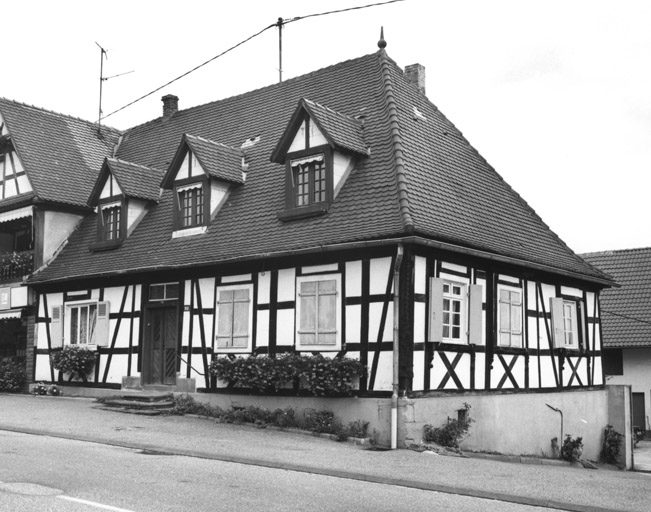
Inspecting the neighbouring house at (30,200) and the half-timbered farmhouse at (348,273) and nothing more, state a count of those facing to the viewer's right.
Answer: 0

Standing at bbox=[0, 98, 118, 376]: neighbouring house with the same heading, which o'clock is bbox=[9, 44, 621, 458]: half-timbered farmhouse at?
The half-timbered farmhouse is roughly at 9 o'clock from the neighbouring house.

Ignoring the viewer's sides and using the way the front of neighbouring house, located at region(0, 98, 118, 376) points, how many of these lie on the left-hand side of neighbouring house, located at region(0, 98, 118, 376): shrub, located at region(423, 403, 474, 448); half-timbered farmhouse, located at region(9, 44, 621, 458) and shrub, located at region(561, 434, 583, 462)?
3

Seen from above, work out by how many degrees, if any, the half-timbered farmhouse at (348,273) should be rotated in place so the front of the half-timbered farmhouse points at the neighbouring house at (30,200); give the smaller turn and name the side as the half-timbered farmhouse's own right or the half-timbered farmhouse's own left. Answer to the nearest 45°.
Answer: approximately 90° to the half-timbered farmhouse's own right

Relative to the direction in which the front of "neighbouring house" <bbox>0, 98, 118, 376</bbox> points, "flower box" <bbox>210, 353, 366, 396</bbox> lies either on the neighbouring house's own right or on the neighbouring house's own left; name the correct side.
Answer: on the neighbouring house's own left

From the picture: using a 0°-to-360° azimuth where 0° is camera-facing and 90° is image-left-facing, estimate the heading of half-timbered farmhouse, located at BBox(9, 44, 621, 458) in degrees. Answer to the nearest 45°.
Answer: approximately 45°

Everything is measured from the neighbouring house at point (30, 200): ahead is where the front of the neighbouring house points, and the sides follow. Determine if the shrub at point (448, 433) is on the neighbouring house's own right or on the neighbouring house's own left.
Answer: on the neighbouring house's own left

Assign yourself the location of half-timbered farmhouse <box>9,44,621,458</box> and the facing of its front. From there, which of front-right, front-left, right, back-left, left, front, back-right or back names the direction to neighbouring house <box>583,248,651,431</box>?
back

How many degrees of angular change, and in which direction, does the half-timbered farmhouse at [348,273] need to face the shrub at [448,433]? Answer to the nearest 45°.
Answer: approximately 90° to its left
